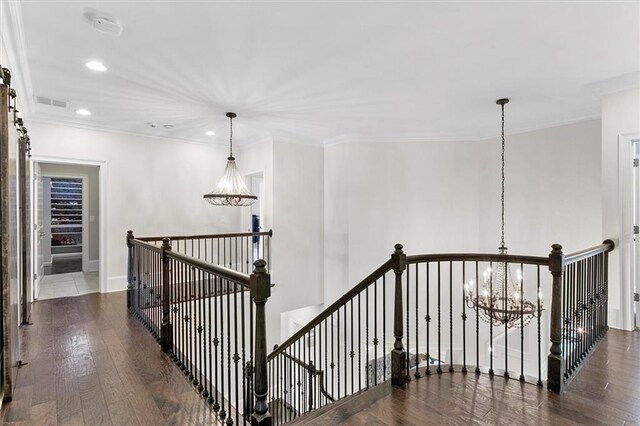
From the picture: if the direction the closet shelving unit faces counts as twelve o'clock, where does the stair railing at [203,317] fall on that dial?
The stair railing is roughly at 12 o'clock from the closet shelving unit.

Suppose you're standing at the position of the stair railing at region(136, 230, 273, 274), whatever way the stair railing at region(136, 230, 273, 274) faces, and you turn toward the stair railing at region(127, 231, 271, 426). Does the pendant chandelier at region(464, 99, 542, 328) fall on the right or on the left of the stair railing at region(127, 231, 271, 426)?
left

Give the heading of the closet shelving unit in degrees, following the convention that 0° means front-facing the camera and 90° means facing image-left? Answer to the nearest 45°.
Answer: approximately 0°

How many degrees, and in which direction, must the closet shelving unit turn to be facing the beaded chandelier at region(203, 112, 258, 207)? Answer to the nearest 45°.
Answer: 0° — it already faces it

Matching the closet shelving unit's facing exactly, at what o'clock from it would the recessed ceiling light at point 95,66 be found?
The recessed ceiling light is roughly at 12 o'clock from the closet shelving unit.

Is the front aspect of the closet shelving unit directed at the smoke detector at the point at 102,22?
yes

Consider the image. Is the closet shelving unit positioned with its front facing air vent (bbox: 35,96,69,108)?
yes

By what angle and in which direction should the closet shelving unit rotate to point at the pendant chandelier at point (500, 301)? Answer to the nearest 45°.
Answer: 0° — it already faces it

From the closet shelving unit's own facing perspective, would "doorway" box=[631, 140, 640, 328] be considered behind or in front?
in front
